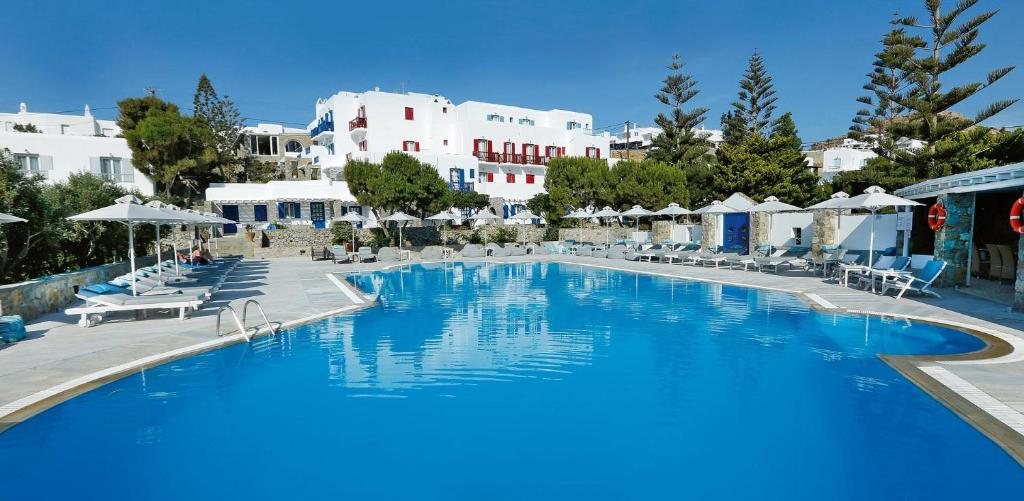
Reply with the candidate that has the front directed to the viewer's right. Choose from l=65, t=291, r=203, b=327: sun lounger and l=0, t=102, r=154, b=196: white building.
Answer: the sun lounger

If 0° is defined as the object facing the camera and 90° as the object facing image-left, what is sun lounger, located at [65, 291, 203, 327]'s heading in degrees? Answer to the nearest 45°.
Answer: approximately 270°

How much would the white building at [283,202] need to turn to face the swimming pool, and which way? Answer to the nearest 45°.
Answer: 0° — it already faces it

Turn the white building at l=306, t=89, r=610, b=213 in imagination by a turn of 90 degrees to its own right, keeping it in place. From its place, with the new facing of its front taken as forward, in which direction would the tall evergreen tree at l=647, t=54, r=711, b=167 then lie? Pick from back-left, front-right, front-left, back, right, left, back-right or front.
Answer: back

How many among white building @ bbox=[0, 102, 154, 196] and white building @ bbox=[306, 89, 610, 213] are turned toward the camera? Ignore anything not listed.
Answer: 2

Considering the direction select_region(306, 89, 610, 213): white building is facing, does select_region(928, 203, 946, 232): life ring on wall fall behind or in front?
in front

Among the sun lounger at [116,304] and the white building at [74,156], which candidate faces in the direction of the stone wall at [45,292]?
the white building

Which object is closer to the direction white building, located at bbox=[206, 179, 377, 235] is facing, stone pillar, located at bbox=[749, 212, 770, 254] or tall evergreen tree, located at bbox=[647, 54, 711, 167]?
the stone pillar

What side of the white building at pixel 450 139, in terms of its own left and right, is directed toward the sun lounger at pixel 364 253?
front

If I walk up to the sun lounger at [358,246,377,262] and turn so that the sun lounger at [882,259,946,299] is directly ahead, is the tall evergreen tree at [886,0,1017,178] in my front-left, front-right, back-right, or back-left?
front-left

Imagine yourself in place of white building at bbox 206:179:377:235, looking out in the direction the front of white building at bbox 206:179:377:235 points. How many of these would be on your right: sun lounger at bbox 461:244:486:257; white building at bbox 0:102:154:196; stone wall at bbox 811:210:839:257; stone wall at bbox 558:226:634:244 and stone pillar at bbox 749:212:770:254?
1

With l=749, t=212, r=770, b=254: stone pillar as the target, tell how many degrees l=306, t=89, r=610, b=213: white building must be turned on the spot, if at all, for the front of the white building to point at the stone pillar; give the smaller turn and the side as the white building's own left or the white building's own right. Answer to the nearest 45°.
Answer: approximately 45° to the white building's own left

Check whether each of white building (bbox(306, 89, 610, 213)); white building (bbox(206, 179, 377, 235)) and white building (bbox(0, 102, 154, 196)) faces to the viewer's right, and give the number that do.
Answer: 0

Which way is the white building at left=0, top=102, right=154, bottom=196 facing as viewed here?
toward the camera

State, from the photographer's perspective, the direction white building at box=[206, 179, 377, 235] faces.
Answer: facing the viewer

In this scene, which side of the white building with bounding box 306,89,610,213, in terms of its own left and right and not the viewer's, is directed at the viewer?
front

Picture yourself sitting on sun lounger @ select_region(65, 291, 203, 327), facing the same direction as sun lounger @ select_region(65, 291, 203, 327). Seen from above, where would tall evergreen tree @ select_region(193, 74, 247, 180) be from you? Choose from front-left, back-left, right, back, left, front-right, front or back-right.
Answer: left
